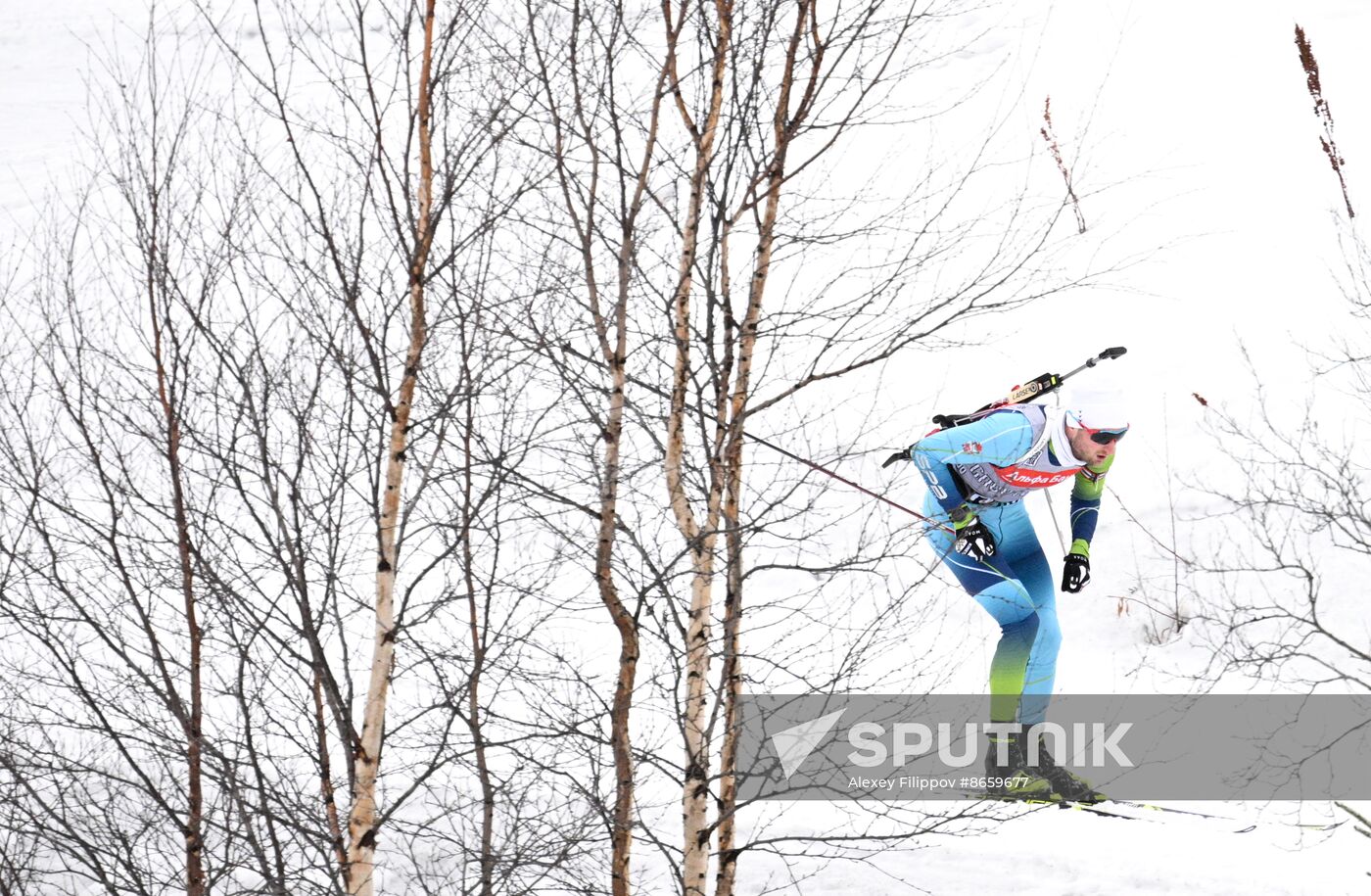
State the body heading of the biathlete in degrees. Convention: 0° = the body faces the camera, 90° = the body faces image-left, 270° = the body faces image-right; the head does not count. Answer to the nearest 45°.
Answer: approximately 315°

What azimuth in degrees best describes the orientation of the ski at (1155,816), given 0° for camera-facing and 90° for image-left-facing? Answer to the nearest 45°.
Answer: approximately 270°
